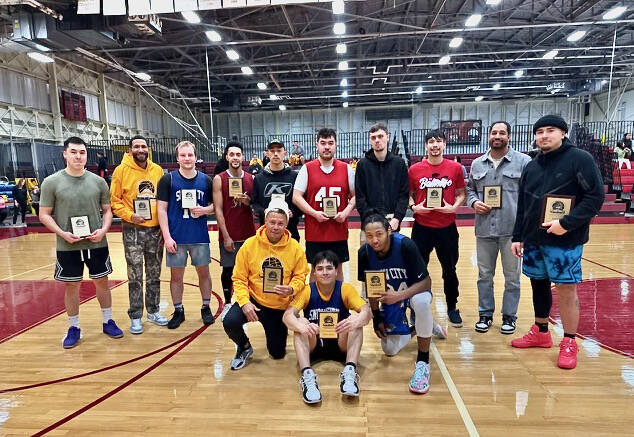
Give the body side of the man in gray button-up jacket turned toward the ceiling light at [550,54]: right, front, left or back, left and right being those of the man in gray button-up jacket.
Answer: back

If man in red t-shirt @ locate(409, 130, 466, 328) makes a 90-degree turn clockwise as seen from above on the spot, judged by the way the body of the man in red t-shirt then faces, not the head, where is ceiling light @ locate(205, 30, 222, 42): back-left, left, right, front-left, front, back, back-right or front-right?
front-right

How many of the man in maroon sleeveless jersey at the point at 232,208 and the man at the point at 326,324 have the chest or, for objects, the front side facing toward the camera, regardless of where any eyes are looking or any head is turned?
2
